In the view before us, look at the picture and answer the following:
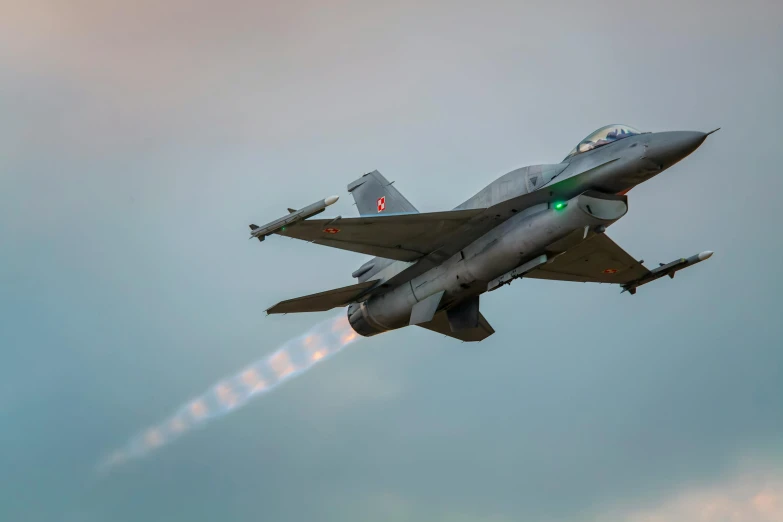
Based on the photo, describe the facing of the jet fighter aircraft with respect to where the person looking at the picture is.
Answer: facing the viewer and to the right of the viewer
